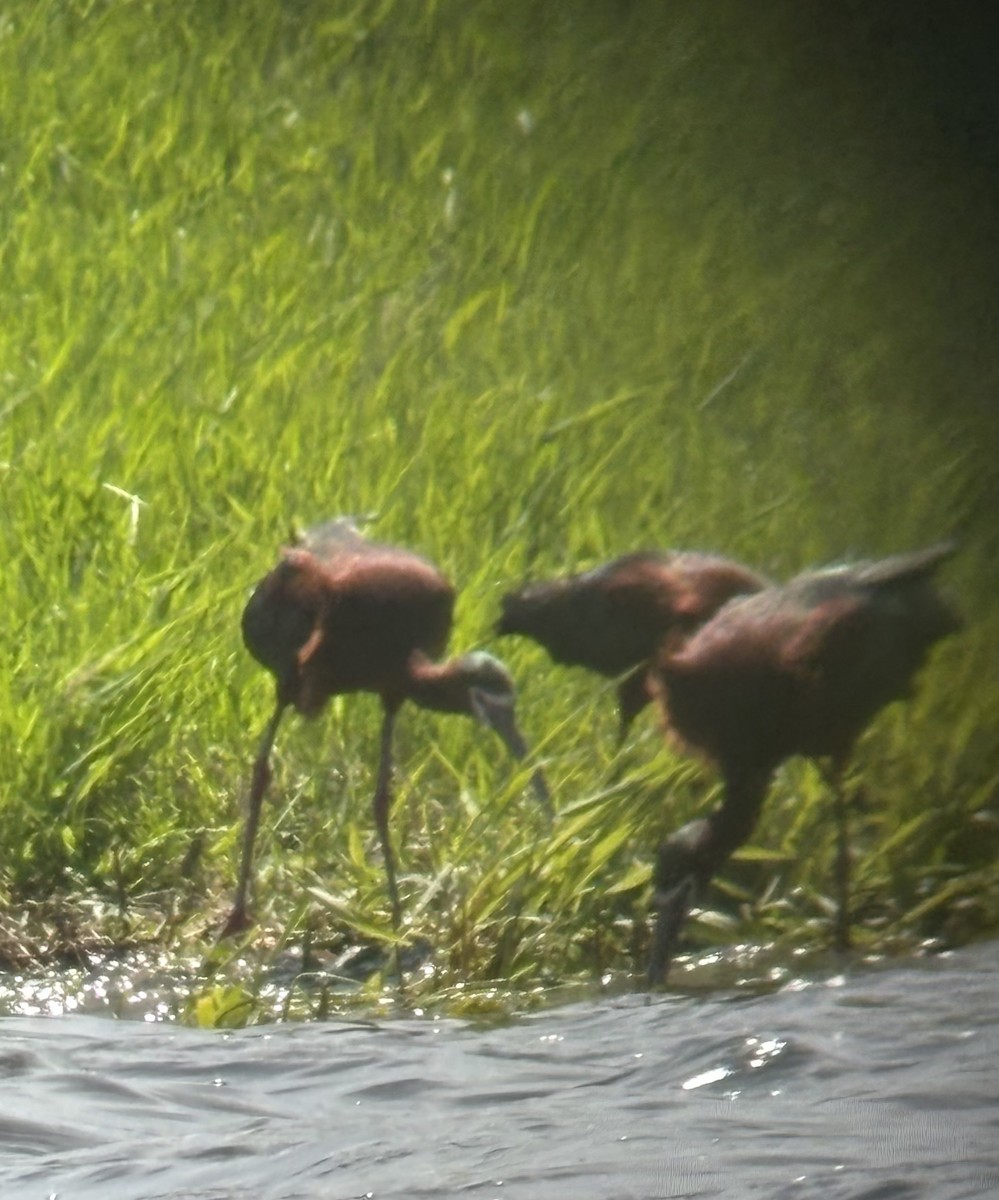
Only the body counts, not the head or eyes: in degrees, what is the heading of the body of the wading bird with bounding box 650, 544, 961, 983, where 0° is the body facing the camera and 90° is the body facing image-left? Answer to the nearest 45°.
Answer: approximately 90°

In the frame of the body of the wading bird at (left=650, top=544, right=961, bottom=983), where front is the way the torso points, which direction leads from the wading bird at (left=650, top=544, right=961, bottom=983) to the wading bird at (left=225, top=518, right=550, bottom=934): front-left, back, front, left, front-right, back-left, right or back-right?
front
